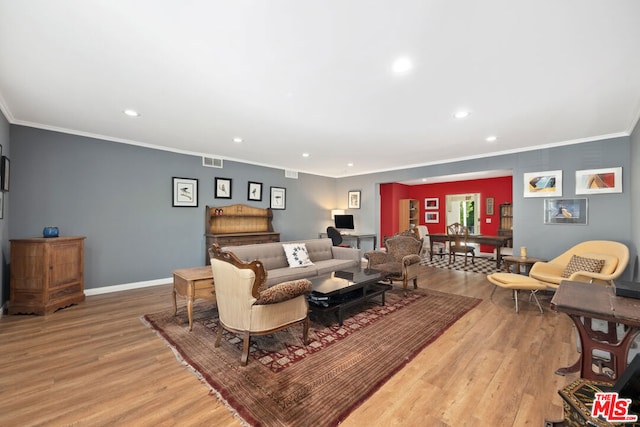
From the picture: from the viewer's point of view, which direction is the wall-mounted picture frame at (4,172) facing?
to the viewer's right

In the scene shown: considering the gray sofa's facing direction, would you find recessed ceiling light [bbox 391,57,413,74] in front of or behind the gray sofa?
in front

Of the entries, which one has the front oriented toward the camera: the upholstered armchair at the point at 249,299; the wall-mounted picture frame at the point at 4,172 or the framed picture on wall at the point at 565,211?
the framed picture on wall

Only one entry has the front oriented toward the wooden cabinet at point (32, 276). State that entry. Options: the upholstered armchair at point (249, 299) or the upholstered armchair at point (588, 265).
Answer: the upholstered armchair at point (588, 265)

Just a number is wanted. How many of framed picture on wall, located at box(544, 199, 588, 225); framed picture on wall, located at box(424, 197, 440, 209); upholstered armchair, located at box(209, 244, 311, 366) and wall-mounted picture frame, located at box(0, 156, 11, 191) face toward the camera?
2

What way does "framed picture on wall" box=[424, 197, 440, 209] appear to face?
toward the camera

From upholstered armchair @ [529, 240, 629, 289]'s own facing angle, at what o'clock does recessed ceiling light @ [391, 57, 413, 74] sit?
The recessed ceiling light is roughly at 11 o'clock from the upholstered armchair.

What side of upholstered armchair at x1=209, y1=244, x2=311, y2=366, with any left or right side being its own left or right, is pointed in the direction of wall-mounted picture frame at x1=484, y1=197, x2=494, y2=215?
front

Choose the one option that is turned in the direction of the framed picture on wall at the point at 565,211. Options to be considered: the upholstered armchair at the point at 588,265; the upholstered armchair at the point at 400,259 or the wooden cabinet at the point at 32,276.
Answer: the wooden cabinet

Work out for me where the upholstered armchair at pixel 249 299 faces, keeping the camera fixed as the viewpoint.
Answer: facing away from the viewer and to the right of the viewer

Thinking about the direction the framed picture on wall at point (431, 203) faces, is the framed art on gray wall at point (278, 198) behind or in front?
in front
